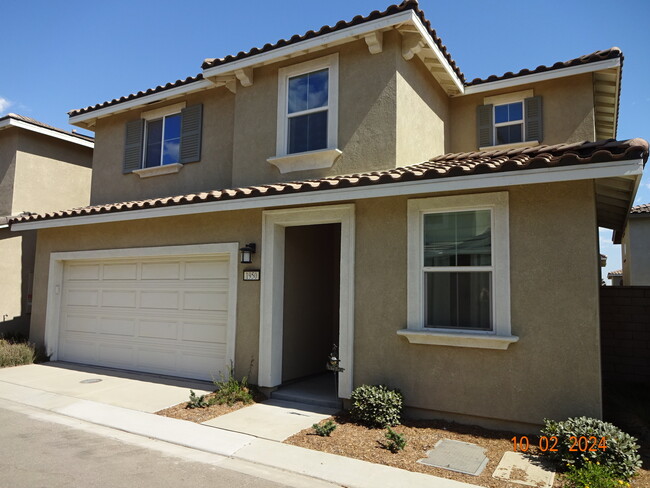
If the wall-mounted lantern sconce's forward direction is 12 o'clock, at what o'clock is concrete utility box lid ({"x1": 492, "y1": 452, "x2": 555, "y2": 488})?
The concrete utility box lid is roughly at 9 o'clock from the wall-mounted lantern sconce.

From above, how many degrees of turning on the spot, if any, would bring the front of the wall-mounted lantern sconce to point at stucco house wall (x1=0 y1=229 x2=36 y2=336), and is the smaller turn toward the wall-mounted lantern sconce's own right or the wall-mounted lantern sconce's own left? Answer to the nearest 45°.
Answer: approximately 90° to the wall-mounted lantern sconce's own right

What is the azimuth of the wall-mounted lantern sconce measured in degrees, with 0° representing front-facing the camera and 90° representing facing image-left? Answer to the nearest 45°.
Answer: approximately 45°

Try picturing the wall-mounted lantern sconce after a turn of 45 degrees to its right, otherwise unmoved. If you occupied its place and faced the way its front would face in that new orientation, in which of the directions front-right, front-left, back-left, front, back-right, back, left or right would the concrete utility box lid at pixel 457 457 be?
back-left

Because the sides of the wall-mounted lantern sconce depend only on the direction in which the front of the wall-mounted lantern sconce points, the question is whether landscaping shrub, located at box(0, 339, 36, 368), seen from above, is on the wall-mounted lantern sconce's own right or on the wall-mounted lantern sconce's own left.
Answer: on the wall-mounted lantern sconce's own right

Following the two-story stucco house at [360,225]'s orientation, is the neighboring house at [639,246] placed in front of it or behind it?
behind

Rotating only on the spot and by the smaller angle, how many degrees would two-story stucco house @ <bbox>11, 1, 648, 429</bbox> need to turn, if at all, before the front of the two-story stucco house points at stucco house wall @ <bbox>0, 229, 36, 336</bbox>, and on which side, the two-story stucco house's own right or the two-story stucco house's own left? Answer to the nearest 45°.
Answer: approximately 90° to the two-story stucco house's own right

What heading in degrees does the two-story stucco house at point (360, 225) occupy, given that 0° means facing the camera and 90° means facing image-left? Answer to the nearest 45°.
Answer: approximately 45°

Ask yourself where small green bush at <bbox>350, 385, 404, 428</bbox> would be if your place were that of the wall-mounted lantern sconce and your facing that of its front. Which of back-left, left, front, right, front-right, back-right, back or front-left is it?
left
